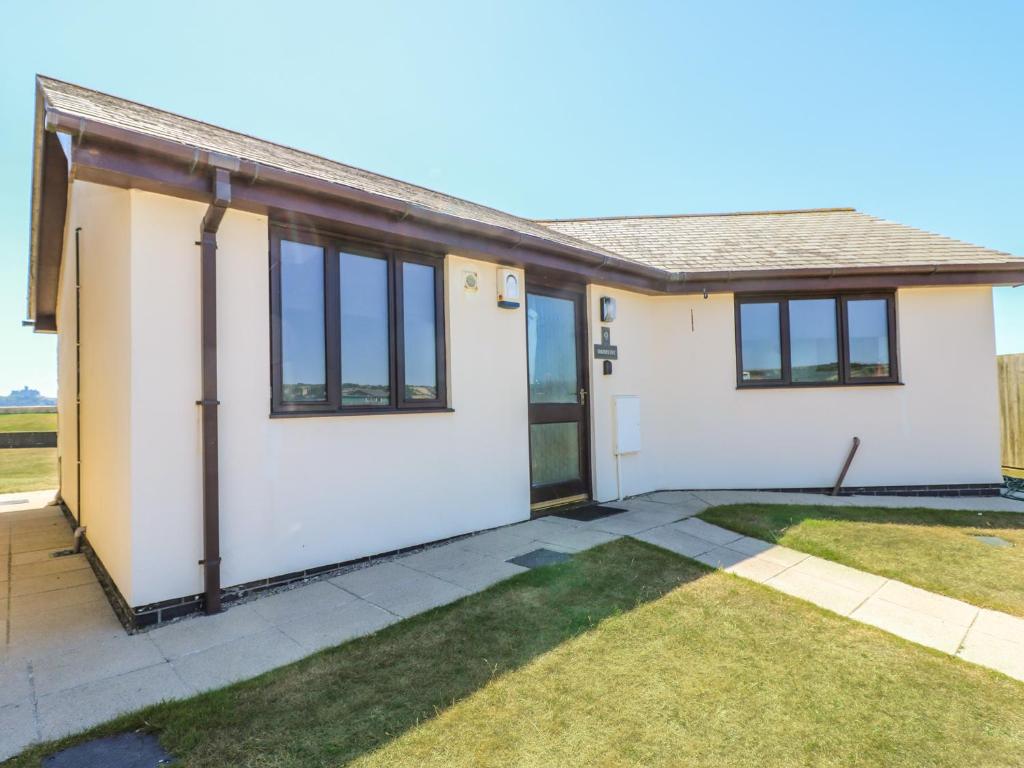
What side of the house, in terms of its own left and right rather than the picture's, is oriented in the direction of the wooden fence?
left

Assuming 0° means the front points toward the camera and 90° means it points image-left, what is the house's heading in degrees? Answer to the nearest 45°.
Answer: approximately 315°

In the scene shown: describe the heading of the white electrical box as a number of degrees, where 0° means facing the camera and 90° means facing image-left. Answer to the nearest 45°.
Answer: approximately 315°

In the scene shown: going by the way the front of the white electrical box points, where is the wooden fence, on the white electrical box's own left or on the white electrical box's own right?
on the white electrical box's own left

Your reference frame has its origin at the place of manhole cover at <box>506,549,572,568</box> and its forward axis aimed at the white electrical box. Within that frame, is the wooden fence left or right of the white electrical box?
right

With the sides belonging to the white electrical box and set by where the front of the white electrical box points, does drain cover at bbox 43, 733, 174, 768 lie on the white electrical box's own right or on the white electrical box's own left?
on the white electrical box's own right
